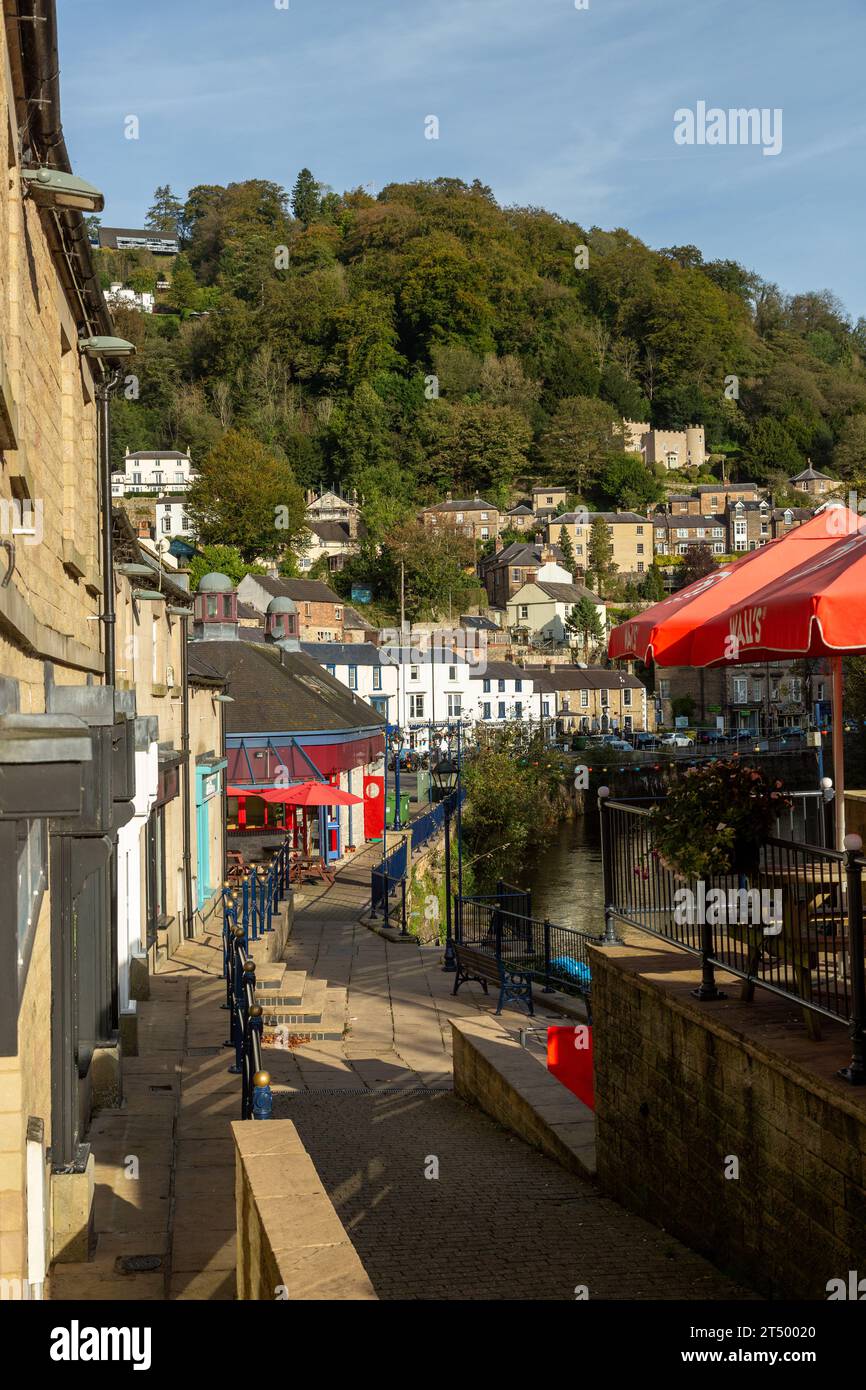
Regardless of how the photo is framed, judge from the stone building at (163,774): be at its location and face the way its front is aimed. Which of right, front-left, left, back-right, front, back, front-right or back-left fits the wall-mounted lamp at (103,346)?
right

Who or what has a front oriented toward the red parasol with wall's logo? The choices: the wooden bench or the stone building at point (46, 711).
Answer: the stone building

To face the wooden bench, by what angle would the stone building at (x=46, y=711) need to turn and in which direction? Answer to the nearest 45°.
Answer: approximately 45° to its left

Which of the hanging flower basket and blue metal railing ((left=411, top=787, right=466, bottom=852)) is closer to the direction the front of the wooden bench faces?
the blue metal railing

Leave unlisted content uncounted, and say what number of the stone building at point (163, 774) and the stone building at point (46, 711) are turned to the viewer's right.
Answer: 2

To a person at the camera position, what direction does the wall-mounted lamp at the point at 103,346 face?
facing to the right of the viewer

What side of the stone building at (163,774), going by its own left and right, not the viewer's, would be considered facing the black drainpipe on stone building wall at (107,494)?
right

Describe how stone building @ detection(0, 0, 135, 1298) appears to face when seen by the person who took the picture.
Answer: facing to the right of the viewer

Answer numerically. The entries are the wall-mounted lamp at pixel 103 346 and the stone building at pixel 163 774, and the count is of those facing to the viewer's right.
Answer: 2

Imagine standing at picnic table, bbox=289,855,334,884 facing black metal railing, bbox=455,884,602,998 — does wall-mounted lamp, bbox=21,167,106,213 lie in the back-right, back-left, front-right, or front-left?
front-right

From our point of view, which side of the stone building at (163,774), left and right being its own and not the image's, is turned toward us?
right
